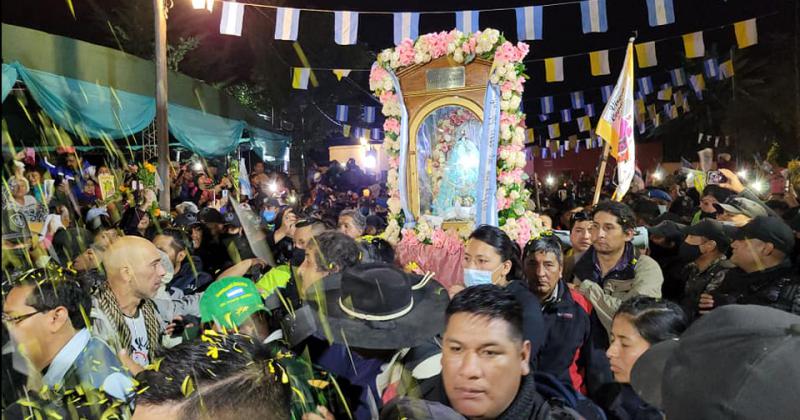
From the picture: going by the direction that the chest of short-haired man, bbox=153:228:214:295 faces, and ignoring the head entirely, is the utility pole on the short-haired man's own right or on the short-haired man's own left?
on the short-haired man's own right

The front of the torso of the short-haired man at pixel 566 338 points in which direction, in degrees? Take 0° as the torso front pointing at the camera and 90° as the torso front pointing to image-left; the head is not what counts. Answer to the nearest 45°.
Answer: approximately 45°

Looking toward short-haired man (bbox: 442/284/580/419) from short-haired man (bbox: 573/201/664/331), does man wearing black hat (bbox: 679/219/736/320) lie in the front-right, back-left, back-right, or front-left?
back-left

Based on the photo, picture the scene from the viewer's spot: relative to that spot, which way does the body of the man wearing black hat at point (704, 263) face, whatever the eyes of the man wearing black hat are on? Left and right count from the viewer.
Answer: facing to the left of the viewer

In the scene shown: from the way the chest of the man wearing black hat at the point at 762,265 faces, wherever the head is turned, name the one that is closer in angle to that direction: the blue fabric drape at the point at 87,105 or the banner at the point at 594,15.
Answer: the blue fabric drape

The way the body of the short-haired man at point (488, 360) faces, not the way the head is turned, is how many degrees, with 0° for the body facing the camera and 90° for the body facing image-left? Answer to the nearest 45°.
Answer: approximately 45°

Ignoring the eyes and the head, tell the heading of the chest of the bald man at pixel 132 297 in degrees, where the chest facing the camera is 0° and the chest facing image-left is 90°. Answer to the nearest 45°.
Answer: approximately 315°
